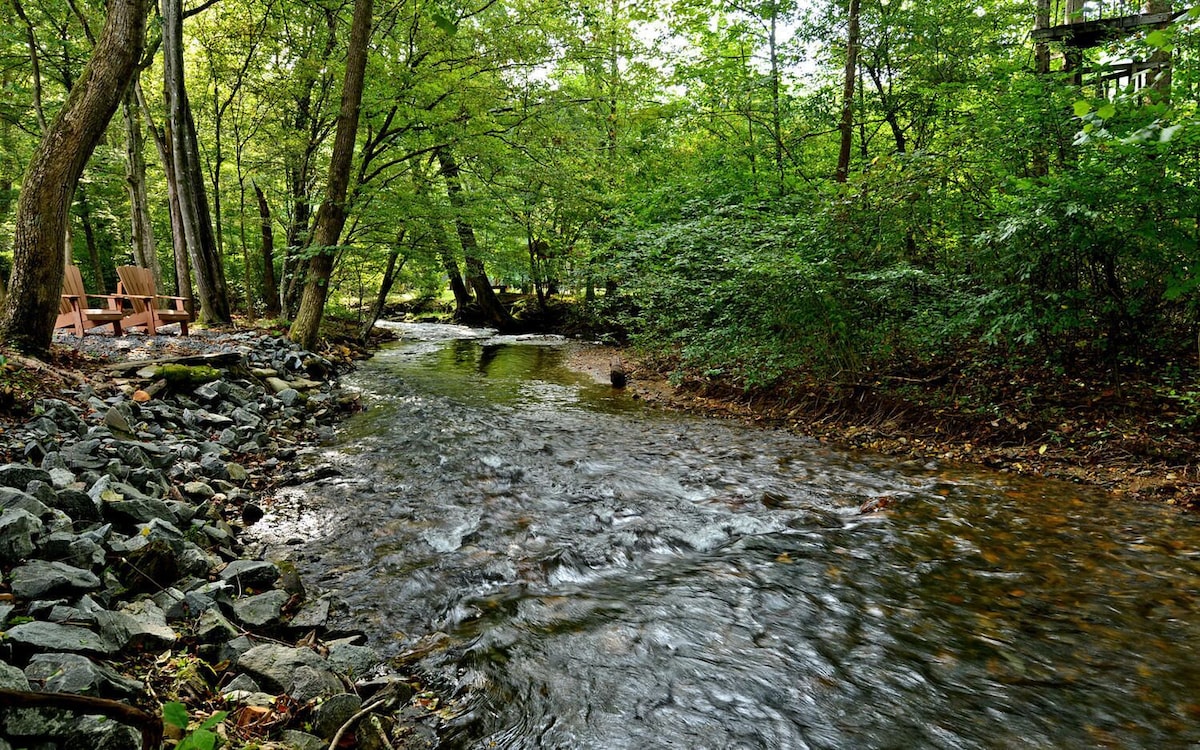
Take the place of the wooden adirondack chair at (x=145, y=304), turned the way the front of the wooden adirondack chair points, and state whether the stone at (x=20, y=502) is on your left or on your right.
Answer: on your right

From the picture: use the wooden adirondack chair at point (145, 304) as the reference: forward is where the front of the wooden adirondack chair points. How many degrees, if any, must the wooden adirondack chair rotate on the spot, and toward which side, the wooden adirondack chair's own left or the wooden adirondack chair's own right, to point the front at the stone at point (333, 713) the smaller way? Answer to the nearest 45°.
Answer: approximately 45° to the wooden adirondack chair's own right

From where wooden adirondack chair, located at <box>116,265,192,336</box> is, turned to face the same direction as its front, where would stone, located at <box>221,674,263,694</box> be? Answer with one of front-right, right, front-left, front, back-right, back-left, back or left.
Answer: front-right

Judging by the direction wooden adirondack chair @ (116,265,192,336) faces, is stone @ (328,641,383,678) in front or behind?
in front

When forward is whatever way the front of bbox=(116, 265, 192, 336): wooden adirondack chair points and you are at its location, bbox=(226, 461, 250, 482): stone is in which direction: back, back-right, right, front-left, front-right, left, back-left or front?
front-right

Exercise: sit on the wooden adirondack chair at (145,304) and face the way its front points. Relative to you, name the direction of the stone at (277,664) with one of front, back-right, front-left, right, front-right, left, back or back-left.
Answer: front-right

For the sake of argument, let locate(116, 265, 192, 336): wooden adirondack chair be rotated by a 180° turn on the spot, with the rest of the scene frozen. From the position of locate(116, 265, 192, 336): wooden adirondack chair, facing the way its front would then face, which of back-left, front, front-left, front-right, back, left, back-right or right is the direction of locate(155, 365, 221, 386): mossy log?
back-left

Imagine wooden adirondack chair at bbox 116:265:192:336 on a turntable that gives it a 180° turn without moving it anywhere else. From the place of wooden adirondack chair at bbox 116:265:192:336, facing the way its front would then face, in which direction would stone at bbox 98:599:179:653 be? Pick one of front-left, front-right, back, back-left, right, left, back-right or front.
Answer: back-left

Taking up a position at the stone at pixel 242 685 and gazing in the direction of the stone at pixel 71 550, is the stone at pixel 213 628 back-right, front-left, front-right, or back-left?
front-right

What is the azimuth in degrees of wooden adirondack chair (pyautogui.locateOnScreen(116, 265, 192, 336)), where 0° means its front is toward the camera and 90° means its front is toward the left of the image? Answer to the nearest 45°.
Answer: approximately 315°

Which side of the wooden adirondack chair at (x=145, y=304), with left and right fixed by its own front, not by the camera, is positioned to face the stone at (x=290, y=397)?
front

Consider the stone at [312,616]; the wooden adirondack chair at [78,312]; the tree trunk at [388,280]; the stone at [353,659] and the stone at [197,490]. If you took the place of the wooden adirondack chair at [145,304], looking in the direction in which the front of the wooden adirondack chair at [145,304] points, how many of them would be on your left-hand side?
1

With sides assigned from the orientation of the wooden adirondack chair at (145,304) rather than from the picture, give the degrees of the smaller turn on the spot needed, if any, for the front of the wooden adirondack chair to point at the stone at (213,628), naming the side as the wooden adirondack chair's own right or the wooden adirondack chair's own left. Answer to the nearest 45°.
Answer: approximately 45° to the wooden adirondack chair's own right

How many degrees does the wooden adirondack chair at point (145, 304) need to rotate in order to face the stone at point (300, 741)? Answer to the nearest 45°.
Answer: approximately 45° to its right

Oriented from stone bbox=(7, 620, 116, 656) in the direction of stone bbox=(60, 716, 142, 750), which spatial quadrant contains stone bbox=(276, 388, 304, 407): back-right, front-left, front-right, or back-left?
back-left

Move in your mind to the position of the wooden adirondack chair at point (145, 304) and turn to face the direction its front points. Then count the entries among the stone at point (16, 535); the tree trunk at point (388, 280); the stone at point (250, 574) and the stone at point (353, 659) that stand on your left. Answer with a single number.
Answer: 1

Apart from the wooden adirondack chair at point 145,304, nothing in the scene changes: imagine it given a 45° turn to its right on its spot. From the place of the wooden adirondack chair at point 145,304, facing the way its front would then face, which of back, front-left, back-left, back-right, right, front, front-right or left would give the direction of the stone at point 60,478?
front

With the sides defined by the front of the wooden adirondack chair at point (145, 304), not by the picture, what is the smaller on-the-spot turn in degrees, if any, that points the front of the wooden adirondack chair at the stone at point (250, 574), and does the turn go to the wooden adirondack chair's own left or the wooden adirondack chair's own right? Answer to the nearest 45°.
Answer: approximately 45° to the wooden adirondack chair's own right

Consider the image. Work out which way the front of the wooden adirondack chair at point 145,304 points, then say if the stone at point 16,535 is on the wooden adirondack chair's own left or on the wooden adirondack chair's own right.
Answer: on the wooden adirondack chair's own right
